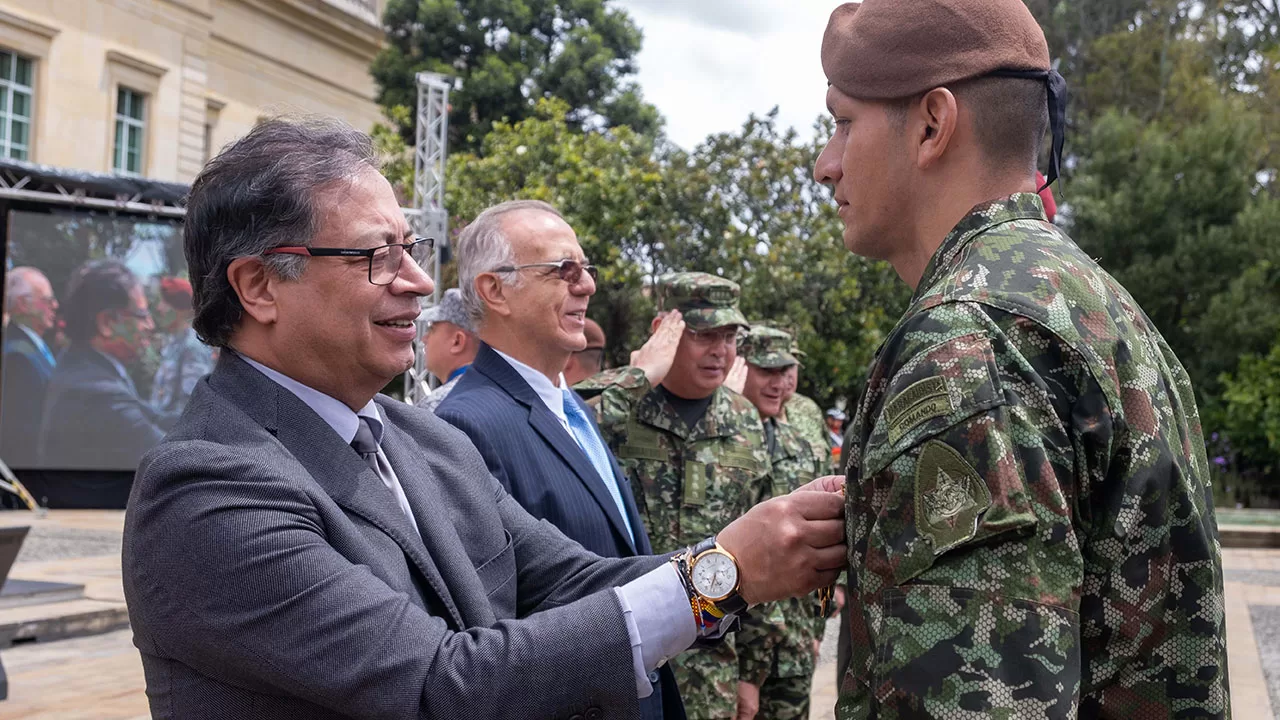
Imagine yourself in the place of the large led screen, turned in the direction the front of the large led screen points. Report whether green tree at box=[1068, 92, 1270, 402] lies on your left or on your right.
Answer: on your left

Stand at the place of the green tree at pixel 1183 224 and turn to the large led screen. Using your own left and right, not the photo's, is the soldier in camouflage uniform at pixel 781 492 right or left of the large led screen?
left

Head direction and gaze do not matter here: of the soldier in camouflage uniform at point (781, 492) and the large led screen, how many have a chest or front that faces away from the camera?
0

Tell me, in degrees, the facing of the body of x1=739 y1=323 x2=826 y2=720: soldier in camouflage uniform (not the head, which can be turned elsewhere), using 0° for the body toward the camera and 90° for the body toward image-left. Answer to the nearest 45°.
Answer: approximately 315°

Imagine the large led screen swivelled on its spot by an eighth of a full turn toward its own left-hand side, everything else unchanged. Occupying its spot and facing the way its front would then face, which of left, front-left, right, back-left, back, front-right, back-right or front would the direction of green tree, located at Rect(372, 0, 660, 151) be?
left

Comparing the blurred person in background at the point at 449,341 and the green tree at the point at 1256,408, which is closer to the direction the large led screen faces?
the blurred person in background

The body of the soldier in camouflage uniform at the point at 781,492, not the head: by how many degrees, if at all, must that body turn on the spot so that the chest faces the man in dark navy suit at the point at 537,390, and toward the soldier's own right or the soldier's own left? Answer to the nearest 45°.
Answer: approximately 45° to the soldier's own right

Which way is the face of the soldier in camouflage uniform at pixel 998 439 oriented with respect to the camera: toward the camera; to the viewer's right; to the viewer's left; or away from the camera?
to the viewer's left

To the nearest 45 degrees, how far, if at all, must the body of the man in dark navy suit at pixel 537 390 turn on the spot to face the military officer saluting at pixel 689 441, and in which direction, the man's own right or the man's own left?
approximately 90° to the man's own left

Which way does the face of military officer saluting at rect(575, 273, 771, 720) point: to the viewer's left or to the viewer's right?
to the viewer's right

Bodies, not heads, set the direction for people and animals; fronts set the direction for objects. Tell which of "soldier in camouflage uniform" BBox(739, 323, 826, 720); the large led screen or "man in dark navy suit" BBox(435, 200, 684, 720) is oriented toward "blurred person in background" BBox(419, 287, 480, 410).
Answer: the large led screen

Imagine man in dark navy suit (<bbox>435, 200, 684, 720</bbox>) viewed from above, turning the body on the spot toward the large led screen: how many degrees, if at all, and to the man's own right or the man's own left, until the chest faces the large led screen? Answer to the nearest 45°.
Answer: approximately 180°

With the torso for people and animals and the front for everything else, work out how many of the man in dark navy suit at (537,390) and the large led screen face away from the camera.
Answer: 0
